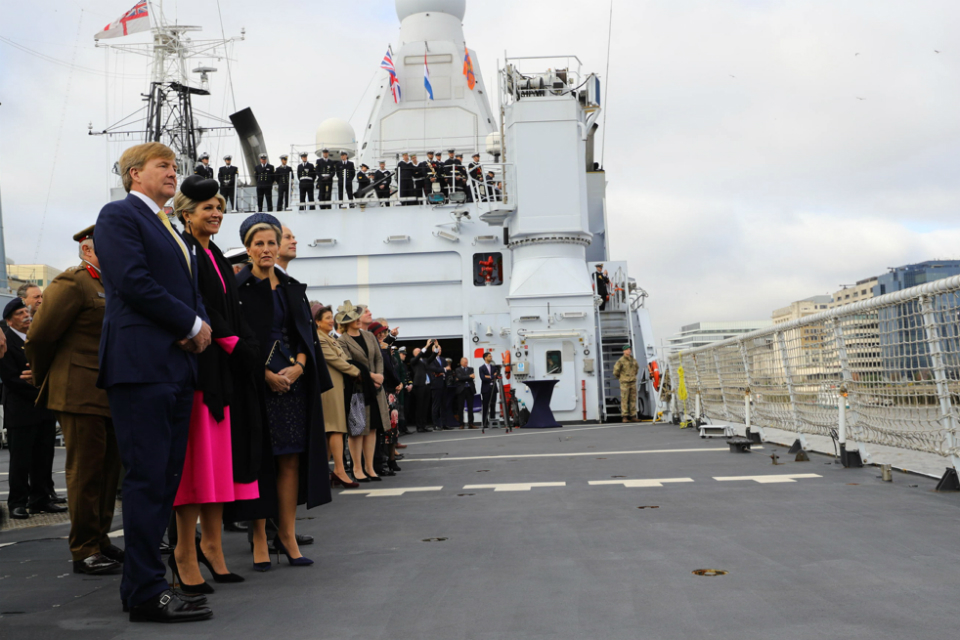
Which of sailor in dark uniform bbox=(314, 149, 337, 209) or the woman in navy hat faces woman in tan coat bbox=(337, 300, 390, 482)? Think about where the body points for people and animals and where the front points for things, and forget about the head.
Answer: the sailor in dark uniform

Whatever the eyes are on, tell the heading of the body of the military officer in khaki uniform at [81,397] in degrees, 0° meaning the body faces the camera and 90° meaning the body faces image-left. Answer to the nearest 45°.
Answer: approximately 270°

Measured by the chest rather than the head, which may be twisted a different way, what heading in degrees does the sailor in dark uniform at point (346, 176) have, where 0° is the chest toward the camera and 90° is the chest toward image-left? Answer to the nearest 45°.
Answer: approximately 0°

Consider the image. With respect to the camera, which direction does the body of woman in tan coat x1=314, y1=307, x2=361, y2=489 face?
to the viewer's right

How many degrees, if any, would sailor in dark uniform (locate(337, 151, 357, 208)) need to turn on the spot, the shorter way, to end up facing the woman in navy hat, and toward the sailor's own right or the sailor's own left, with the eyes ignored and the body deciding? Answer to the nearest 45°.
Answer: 0° — they already face them

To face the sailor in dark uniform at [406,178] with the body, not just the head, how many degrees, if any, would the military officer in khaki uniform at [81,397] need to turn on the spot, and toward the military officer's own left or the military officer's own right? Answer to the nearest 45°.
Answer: approximately 45° to the military officer's own left

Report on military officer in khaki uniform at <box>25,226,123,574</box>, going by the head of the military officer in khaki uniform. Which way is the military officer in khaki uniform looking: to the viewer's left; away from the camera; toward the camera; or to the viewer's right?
to the viewer's right

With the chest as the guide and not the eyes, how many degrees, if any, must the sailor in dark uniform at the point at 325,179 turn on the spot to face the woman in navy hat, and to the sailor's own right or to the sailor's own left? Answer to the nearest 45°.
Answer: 0° — they already face them

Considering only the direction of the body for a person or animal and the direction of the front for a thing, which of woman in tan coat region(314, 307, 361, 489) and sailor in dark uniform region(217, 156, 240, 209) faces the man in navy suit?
the sailor in dark uniform

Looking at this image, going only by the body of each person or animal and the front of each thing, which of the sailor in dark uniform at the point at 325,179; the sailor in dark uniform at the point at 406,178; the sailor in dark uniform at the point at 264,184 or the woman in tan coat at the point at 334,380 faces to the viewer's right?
the woman in tan coat

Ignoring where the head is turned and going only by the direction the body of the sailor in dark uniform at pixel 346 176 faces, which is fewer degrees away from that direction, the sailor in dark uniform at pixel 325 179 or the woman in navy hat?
the woman in navy hat
